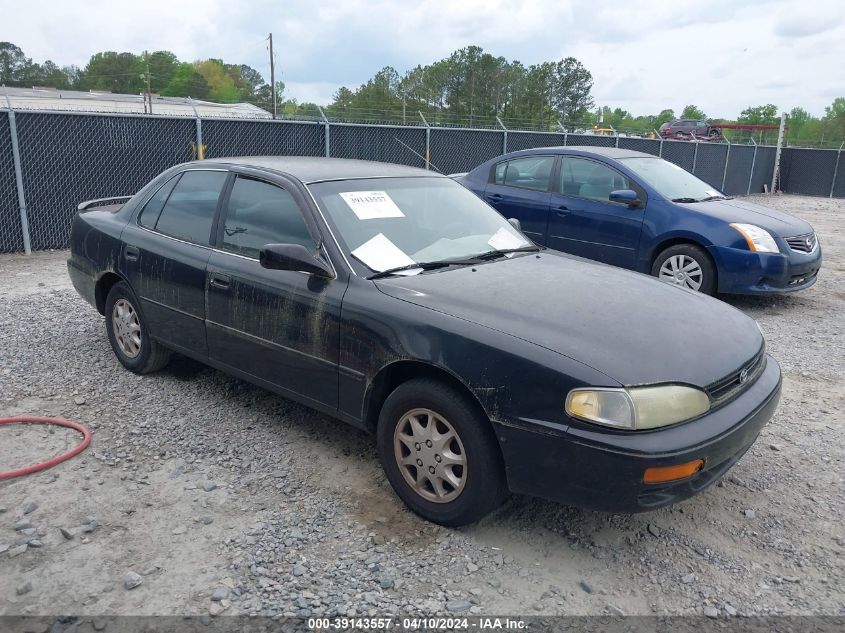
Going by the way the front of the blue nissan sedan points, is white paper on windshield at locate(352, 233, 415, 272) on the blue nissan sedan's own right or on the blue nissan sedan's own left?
on the blue nissan sedan's own right

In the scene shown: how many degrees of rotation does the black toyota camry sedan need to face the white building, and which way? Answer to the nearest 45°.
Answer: approximately 180°

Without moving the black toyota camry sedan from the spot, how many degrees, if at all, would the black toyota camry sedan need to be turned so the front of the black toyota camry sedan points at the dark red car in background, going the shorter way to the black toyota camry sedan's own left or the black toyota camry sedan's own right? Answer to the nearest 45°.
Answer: approximately 135° to the black toyota camry sedan's own left

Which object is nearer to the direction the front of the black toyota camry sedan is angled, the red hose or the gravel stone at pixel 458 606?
the gravel stone

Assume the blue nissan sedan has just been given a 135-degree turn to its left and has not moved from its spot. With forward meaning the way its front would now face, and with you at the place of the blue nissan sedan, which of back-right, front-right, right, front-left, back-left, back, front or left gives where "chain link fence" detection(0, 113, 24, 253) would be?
left

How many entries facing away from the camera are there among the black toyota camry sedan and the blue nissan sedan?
0

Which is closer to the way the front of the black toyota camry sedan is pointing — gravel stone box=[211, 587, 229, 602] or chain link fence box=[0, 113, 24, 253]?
the gravel stone

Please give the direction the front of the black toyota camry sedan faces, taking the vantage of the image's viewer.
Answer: facing the viewer and to the right of the viewer

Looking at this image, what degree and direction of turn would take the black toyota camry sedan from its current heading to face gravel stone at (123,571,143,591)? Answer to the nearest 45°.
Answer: approximately 90° to its right

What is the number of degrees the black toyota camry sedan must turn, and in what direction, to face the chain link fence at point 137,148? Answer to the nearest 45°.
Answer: approximately 180°

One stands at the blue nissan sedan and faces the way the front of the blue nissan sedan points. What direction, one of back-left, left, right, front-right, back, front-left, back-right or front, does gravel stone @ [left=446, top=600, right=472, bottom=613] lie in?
front-right

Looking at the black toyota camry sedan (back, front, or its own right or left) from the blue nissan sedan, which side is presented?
left
